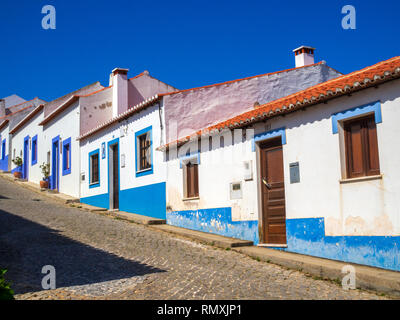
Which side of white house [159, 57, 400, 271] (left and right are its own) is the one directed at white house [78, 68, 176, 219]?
right

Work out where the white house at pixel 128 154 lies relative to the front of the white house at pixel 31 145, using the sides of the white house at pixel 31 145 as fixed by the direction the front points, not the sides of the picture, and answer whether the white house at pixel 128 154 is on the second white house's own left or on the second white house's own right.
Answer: on the second white house's own left

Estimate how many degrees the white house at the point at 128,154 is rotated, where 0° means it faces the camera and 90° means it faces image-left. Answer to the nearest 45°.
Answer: approximately 45°

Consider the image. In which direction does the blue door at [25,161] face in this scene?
to the viewer's left

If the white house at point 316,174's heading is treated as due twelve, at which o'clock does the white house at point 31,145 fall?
the white house at point 31,145 is roughly at 3 o'clock from the white house at point 316,174.

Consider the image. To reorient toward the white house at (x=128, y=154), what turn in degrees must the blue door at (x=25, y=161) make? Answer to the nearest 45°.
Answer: approximately 90° to its left

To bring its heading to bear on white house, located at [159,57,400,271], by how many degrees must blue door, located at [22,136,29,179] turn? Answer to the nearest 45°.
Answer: approximately 90° to its left

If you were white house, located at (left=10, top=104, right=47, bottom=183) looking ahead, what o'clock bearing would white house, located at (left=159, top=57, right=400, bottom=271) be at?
white house, located at (left=159, top=57, right=400, bottom=271) is roughly at 10 o'clock from white house, located at (left=10, top=104, right=47, bottom=183).
